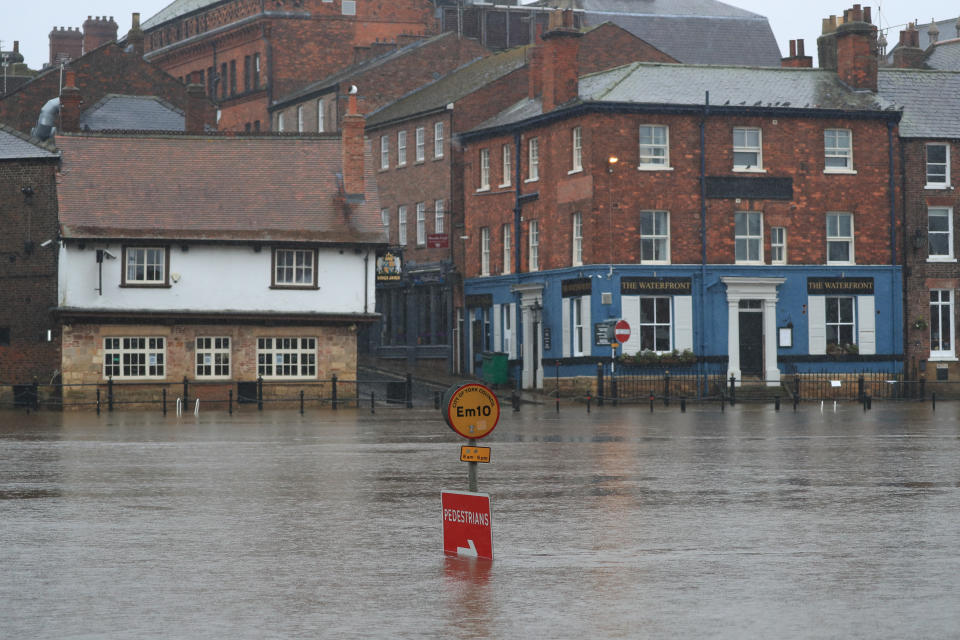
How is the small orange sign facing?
toward the camera

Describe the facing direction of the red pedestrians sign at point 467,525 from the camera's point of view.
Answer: facing the viewer

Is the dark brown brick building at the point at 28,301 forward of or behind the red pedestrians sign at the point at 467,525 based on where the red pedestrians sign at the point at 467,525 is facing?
behind

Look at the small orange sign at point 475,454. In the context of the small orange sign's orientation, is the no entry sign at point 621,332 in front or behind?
behind

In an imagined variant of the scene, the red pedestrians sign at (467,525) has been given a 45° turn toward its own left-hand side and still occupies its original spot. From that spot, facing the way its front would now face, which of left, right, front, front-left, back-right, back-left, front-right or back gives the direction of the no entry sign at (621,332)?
back-left

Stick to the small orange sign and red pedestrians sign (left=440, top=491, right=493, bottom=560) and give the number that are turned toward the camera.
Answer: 2

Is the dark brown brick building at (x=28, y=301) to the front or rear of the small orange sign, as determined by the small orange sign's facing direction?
to the rear

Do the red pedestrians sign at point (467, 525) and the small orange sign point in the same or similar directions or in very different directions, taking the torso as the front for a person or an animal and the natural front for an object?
same or similar directions
